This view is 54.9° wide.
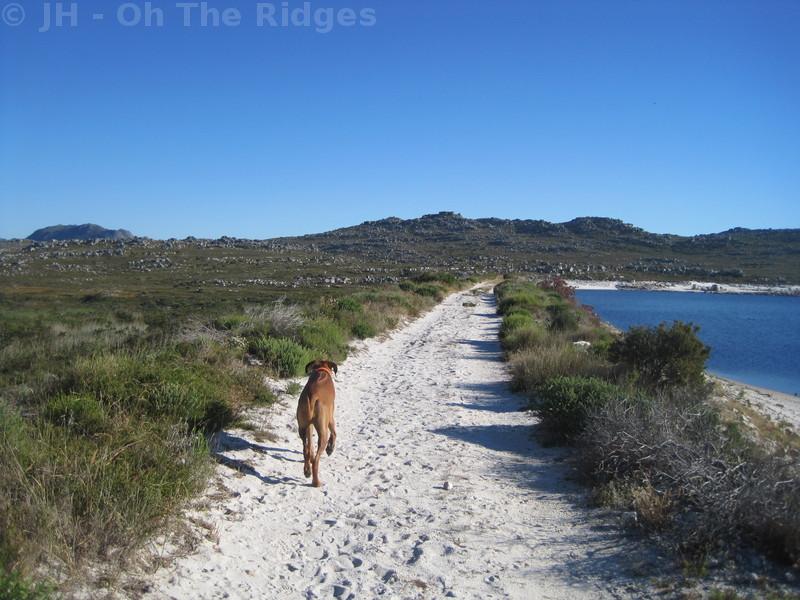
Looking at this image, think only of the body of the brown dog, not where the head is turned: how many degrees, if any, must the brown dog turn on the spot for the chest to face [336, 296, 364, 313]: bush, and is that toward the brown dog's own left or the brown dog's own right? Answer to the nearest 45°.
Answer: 0° — it already faces it

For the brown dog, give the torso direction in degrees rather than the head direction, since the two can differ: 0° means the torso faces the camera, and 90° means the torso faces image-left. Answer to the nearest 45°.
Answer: approximately 180°

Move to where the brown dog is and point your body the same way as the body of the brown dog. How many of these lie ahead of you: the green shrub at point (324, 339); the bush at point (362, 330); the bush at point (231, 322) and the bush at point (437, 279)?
4

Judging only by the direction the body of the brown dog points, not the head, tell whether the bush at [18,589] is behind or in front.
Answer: behind

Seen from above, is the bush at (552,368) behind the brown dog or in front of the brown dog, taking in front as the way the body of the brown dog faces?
in front

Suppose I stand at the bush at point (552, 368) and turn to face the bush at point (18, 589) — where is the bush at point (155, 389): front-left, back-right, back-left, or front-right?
front-right

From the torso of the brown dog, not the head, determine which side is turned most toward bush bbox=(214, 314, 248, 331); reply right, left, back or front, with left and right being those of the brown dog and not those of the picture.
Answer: front

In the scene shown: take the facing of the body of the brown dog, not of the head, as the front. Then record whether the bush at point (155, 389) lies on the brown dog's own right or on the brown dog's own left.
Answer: on the brown dog's own left

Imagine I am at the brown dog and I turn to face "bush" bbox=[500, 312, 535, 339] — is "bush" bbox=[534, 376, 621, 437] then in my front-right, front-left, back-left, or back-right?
front-right

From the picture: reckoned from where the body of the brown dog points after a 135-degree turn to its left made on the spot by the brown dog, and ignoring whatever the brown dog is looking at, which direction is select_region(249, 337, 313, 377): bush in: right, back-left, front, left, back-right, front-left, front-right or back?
back-right

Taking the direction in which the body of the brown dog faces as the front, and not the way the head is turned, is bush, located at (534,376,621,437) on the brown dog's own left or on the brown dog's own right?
on the brown dog's own right

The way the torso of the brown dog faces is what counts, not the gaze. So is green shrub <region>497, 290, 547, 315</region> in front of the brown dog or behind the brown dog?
in front

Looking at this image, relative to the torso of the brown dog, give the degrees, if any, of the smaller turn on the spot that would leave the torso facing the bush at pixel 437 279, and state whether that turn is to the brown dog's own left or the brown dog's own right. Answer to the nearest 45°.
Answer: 0° — it already faces it

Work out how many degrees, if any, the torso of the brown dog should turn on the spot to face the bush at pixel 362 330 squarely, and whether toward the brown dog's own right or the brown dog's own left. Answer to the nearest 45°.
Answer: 0° — it already faces it

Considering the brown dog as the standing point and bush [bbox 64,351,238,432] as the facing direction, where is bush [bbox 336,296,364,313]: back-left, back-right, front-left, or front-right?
front-right
